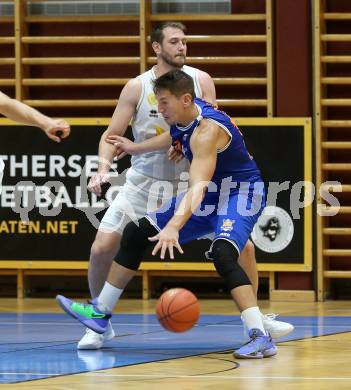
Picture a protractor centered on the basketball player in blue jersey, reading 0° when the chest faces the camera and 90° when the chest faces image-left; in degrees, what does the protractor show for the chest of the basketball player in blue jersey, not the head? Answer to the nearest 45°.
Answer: approximately 45°
